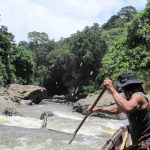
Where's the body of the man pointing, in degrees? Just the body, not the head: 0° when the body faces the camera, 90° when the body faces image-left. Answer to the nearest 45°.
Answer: approximately 135°

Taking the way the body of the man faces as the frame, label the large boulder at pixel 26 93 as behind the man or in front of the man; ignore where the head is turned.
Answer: in front
